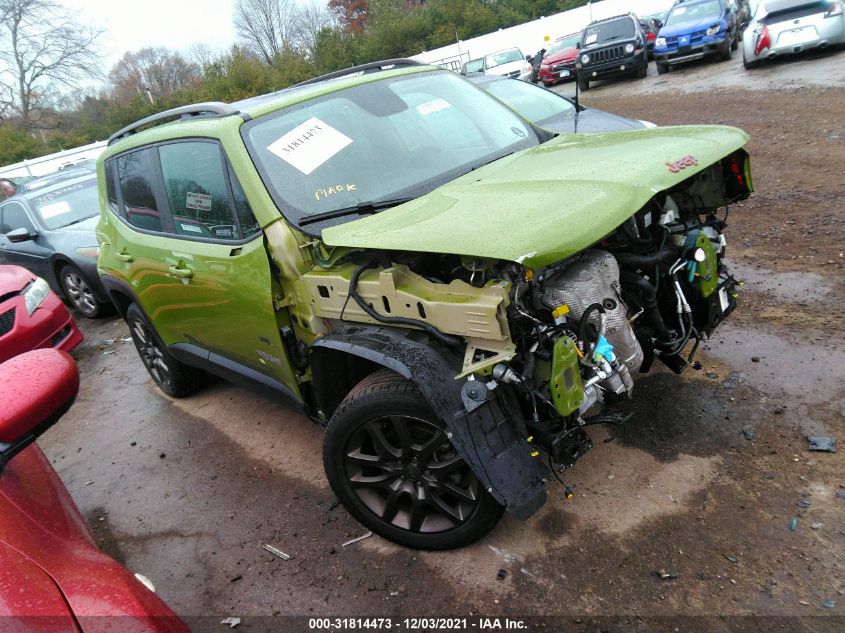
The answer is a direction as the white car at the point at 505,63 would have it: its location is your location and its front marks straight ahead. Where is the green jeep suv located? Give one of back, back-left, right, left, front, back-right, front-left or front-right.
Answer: front

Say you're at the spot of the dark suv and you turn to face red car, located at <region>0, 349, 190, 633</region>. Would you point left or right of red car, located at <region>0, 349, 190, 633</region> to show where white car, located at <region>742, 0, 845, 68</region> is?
left

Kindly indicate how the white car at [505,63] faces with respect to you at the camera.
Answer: facing the viewer

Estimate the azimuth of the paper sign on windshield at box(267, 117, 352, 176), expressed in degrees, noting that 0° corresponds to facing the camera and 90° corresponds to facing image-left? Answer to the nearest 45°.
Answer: approximately 315°

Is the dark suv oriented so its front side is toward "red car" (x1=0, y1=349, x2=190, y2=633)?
yes

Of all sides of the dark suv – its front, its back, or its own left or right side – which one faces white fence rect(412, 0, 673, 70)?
back

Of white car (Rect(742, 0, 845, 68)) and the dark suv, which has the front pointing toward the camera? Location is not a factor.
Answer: the dark suv

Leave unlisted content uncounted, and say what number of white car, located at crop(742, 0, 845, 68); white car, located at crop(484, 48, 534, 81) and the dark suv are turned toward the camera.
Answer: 2

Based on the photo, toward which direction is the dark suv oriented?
toward the camera

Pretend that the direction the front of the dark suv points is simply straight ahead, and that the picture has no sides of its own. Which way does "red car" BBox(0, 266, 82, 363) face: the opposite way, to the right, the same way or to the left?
to the left

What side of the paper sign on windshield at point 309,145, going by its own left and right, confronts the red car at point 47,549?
right

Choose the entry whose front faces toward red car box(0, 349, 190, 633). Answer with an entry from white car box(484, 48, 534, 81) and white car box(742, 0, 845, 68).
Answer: white car box(484, 48, 534, 81)

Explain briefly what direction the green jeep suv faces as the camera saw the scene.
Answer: facing the viewer and to the right of the viewer

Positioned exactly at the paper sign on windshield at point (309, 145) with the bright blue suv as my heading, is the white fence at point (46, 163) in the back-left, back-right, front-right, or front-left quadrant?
front-left

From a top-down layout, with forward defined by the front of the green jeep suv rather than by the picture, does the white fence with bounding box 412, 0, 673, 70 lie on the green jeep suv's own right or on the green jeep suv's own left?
on the green jeep suv's own left

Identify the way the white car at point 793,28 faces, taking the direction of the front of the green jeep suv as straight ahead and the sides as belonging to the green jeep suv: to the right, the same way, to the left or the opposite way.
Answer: to the left

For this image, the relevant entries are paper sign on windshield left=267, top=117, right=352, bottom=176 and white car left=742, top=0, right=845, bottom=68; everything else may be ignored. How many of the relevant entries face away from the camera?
1

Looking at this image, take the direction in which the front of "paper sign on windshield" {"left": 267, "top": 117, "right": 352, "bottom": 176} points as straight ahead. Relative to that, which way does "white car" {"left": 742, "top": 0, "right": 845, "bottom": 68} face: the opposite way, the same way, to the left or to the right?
to the left
